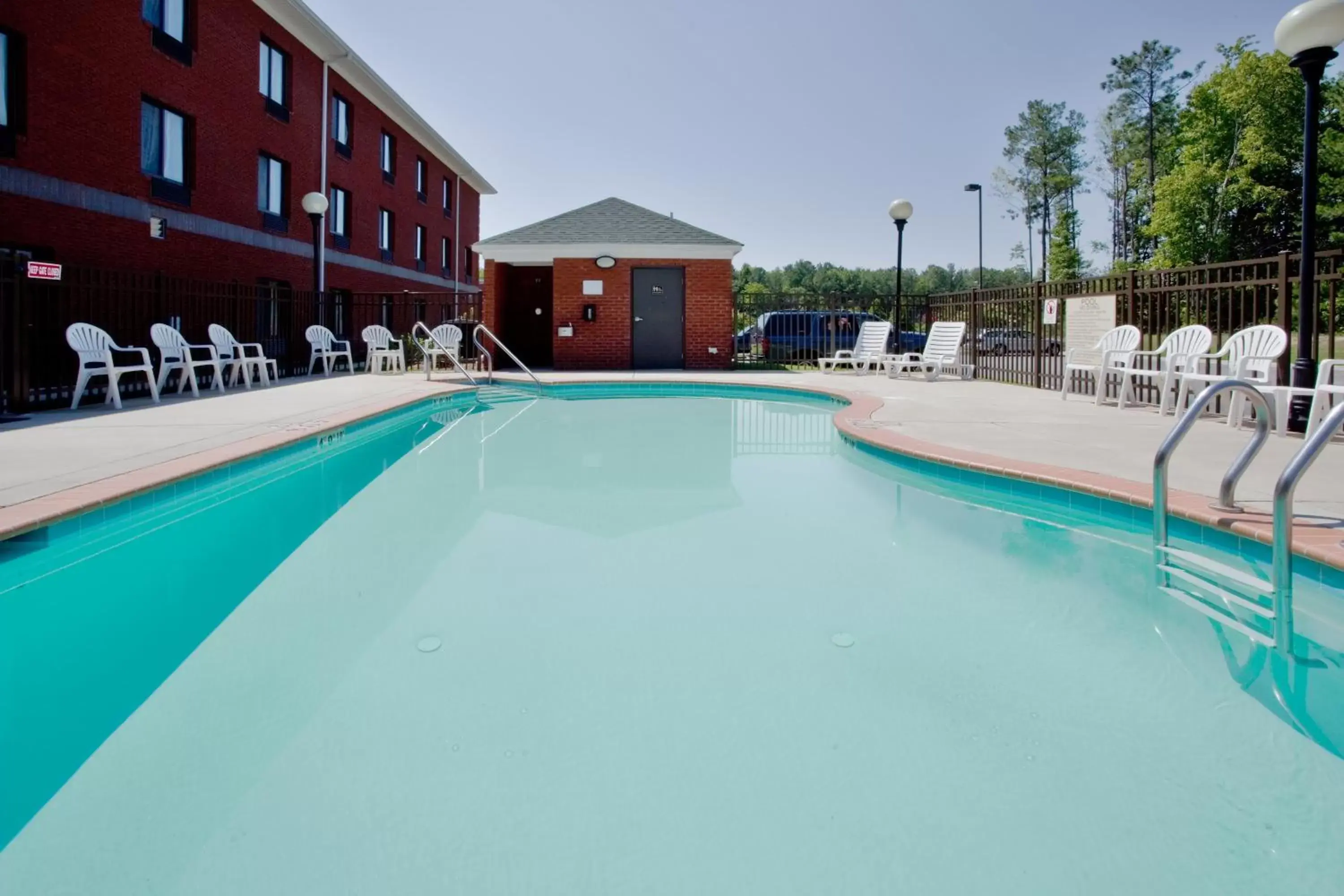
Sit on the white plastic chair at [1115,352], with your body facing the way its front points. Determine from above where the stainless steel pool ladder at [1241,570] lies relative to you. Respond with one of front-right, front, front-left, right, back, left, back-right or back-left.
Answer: front-left

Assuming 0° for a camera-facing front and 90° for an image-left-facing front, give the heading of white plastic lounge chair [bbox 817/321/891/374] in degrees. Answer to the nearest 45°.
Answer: approximately 45°

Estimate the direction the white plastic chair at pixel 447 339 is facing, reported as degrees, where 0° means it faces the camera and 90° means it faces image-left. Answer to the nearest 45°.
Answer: approximately 45°

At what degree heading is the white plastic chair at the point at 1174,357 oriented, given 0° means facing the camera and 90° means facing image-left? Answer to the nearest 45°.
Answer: approximately 45°

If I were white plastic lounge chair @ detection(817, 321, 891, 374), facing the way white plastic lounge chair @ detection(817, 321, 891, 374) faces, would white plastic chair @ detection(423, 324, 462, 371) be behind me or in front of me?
in front

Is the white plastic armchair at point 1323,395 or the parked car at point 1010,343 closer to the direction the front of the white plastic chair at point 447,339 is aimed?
the white plastic armchair

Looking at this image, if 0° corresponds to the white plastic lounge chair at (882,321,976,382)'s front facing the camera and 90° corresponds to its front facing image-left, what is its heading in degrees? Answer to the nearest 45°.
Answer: approximately 45°

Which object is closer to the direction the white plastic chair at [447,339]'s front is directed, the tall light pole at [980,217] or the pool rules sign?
the pool rules sign

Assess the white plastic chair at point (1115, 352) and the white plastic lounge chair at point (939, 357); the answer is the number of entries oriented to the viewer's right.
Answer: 0

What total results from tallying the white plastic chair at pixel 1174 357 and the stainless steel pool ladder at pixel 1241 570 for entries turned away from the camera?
0

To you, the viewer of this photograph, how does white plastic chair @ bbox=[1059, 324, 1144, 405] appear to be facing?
facing the viewer and to the left of the viewer
